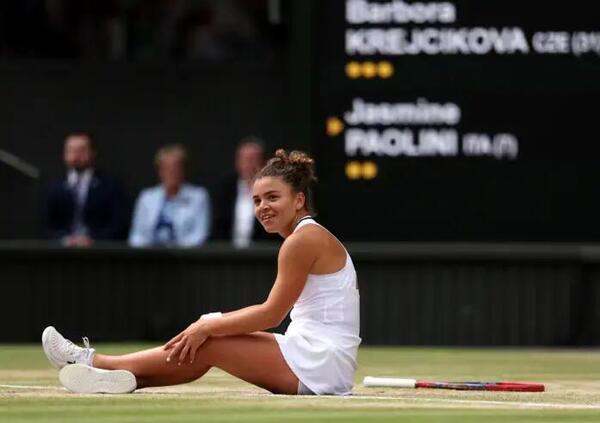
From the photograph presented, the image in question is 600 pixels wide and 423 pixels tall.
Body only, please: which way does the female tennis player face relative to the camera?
to the viewer's left

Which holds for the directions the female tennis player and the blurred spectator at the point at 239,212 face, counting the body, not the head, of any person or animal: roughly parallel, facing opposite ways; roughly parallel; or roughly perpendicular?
roughly perpendicular

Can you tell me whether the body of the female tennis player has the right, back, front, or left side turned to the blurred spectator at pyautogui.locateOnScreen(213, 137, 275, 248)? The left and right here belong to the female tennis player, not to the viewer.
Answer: right

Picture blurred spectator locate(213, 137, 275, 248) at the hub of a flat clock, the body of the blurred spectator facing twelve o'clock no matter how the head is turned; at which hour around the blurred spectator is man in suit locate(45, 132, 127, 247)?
The man in suit is roughly at 3 o'clock from the blurred spectator.

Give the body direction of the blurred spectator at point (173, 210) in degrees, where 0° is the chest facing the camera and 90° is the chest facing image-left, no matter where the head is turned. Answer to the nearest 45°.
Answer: approximately 0°

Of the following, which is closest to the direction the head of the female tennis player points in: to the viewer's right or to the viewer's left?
to the viewer's left

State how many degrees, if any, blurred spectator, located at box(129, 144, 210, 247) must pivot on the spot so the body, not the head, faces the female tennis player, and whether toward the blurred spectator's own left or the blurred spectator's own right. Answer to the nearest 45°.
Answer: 0° — they already face them

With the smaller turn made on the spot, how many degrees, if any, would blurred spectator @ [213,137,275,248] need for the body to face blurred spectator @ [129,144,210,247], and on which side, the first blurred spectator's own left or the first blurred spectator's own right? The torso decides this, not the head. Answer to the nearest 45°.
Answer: approximately 90° to the first blurred spectator's own right

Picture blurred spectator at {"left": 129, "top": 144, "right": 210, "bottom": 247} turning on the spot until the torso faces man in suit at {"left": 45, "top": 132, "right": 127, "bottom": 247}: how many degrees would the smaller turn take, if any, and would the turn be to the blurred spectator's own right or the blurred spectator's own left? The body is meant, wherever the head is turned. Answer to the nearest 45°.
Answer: approximately 90° to the blurred spectator's own right

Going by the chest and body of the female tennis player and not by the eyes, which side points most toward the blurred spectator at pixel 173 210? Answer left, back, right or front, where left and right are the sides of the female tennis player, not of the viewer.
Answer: right
